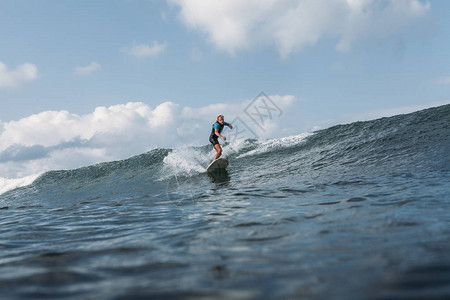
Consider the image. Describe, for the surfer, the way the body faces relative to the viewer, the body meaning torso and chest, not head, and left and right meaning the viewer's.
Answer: facing the viewer and to the right of the viewer
